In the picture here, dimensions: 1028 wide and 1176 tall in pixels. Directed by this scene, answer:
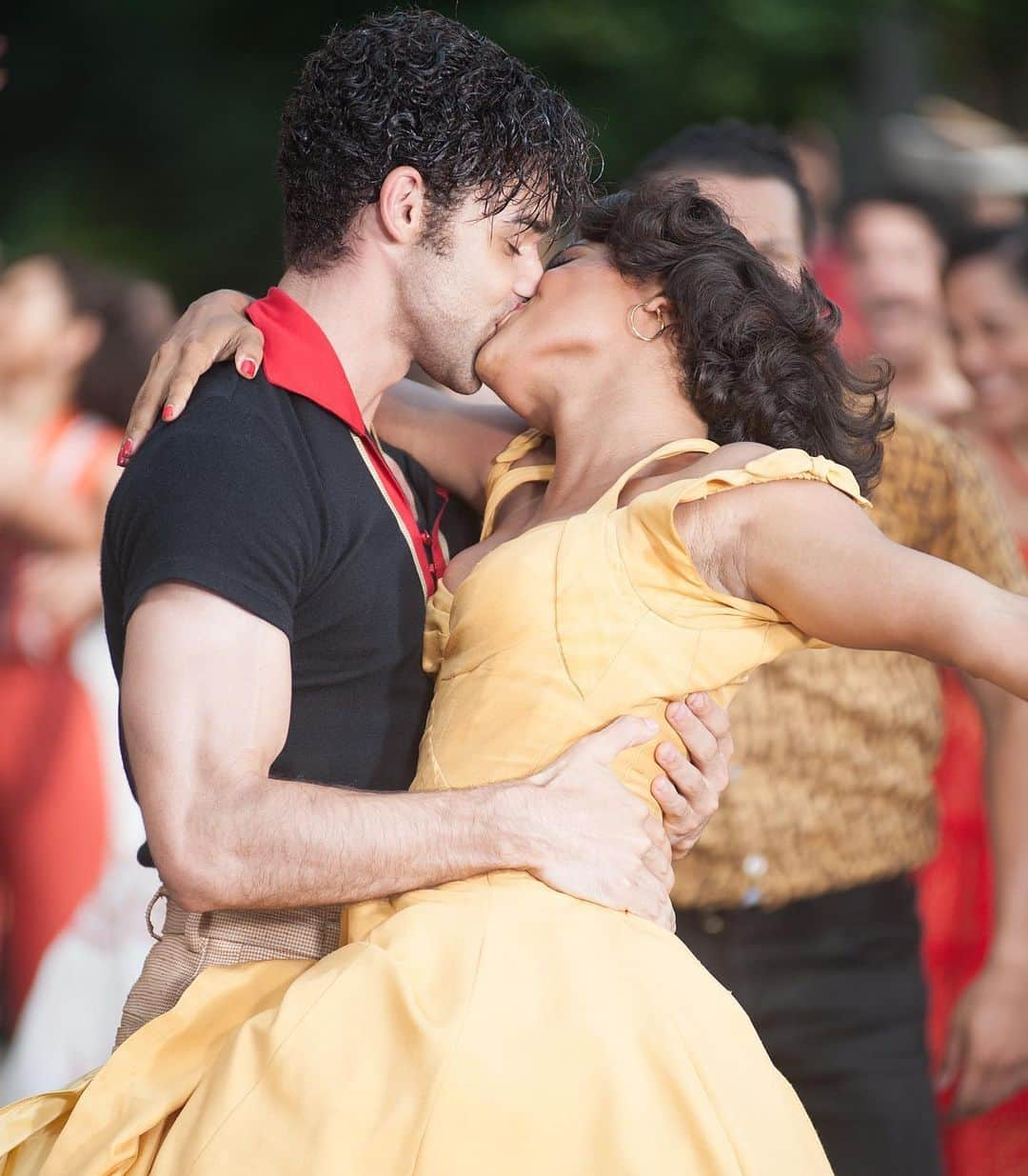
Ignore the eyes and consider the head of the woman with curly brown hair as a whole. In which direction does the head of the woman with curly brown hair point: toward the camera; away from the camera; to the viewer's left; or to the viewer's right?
to the viewer's left

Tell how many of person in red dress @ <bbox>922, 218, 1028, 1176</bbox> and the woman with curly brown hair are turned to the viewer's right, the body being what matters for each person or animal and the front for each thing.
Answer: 0

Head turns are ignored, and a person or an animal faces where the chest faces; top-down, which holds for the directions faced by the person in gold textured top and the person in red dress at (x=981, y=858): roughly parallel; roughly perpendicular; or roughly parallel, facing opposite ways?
roughly parallel

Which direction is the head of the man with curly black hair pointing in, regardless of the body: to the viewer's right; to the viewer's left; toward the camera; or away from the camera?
to the viewer's right

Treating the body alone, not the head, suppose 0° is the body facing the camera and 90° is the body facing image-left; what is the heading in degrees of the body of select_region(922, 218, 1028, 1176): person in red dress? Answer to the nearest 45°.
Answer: approximately 45°

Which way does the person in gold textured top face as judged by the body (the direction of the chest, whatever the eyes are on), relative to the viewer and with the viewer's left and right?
facing the viewer and to the left of the viewer

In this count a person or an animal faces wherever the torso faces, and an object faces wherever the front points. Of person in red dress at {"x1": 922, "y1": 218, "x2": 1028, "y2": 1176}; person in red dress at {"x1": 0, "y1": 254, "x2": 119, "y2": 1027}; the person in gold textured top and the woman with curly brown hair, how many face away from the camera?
0

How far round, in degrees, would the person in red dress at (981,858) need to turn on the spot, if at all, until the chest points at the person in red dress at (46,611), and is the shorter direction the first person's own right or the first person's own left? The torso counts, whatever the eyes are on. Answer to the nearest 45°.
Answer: approximately 45° to the first person's own right

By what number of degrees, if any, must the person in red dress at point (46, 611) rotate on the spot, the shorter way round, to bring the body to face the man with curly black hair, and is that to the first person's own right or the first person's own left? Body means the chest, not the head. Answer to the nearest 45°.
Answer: approximately 45° to the first person's own left

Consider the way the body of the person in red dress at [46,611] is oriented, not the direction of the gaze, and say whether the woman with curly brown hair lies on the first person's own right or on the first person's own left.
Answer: on the first person's own left

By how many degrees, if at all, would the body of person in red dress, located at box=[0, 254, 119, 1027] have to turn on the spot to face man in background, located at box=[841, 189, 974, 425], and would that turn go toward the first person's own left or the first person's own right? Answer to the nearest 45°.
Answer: approximately 135° to the first person's own left
